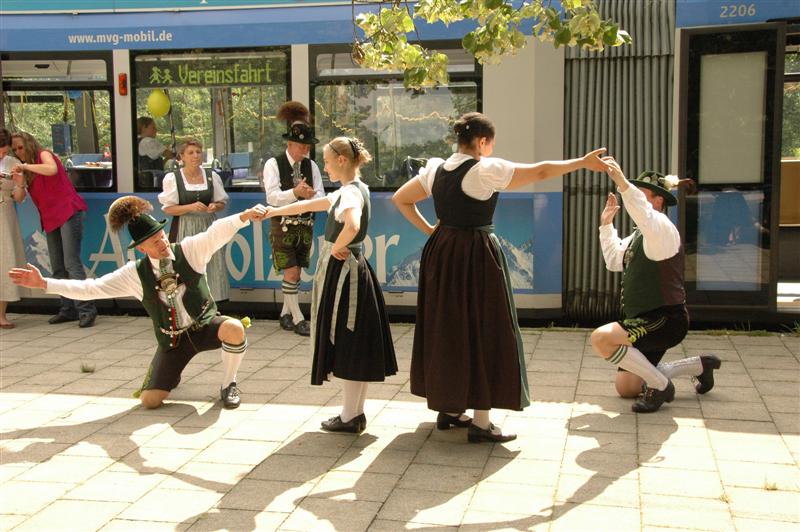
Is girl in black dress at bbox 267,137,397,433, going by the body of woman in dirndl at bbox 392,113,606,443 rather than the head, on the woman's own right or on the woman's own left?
on the woman's own left

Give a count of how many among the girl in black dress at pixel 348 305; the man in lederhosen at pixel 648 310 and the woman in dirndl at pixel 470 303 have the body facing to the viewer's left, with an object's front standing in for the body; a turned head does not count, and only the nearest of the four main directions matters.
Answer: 2

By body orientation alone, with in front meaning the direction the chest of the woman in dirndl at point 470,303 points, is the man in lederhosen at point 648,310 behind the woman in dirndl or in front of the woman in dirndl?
in front

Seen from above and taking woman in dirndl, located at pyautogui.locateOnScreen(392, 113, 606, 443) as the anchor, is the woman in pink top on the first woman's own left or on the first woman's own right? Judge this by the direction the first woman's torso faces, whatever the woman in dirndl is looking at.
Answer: on the first woman's own left

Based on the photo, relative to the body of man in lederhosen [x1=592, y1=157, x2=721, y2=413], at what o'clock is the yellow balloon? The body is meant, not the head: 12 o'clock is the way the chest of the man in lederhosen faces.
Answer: The yellow balloon is roughly at 1 o'clock from the man in lederhosen.

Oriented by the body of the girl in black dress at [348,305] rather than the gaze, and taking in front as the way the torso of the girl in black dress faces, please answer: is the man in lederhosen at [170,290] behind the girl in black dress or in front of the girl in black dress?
in front

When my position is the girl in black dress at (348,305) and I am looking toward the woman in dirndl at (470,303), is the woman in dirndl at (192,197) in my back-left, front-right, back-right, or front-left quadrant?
back-left

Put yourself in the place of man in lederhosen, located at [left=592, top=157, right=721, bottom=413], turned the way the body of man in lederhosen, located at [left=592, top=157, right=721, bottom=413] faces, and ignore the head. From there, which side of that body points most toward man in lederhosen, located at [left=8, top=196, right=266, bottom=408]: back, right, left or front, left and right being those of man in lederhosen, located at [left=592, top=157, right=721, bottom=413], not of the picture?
front

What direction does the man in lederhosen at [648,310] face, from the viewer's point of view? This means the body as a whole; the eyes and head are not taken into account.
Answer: to the viewer's left

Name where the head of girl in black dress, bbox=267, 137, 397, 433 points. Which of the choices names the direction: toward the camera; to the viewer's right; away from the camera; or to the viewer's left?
to the viewer's left

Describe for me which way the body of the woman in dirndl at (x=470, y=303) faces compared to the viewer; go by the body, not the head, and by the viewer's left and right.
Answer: facing away from the viewer and to the right of the viewer

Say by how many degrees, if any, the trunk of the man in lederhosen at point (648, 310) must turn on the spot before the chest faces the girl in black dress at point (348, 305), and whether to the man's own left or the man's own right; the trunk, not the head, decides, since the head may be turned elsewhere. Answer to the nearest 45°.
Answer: approximately 45° to the man's own left

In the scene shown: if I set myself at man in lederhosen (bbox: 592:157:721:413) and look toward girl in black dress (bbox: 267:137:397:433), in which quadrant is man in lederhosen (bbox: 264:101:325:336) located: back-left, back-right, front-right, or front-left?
front-right
